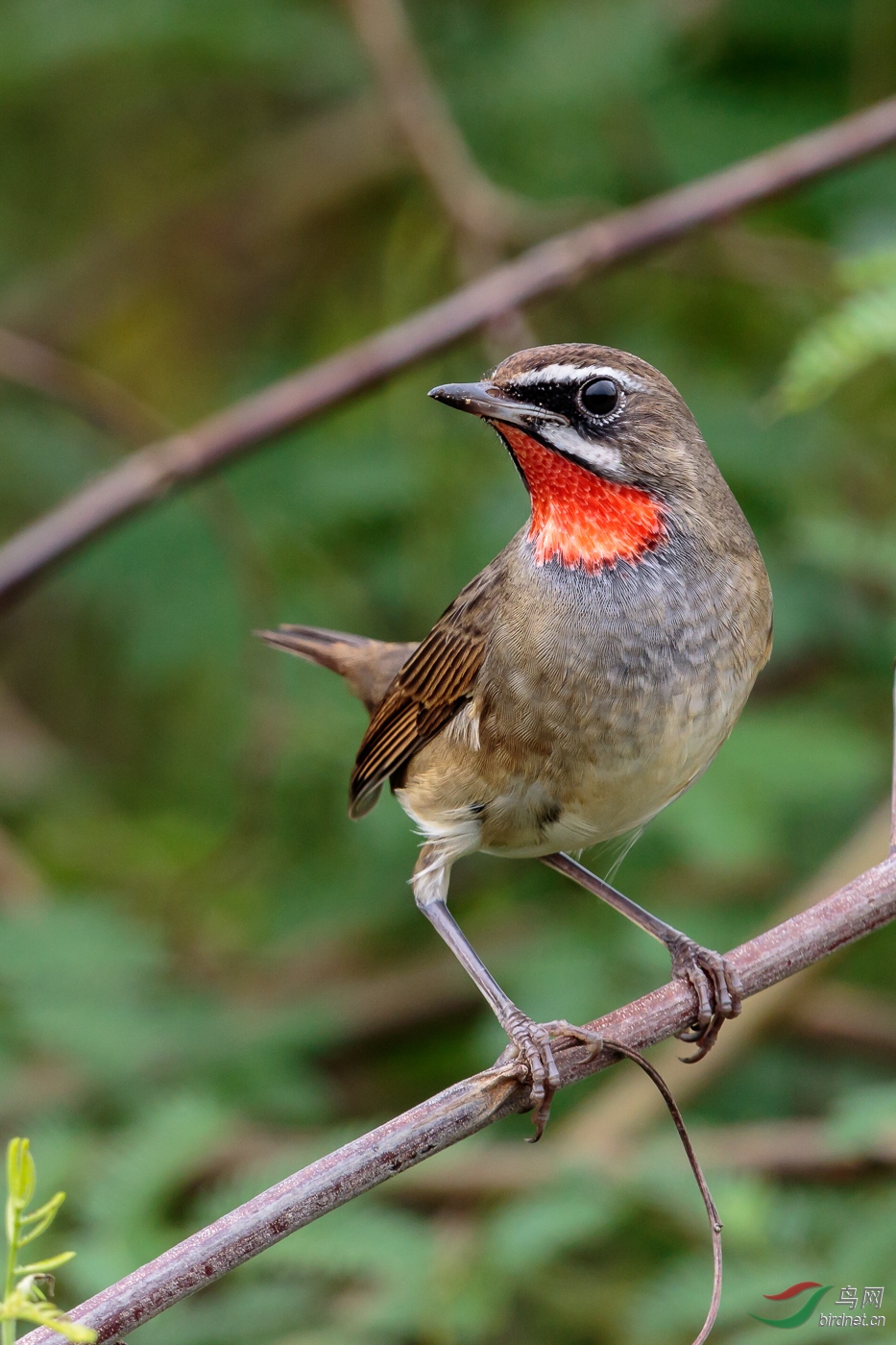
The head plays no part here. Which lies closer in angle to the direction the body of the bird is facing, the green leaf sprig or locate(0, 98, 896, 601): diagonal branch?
the green leaf sprig

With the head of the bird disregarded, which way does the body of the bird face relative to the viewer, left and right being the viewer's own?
facing the viewer and to the right of the viewer

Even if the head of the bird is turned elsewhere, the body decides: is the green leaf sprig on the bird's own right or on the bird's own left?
on the bird's own right
